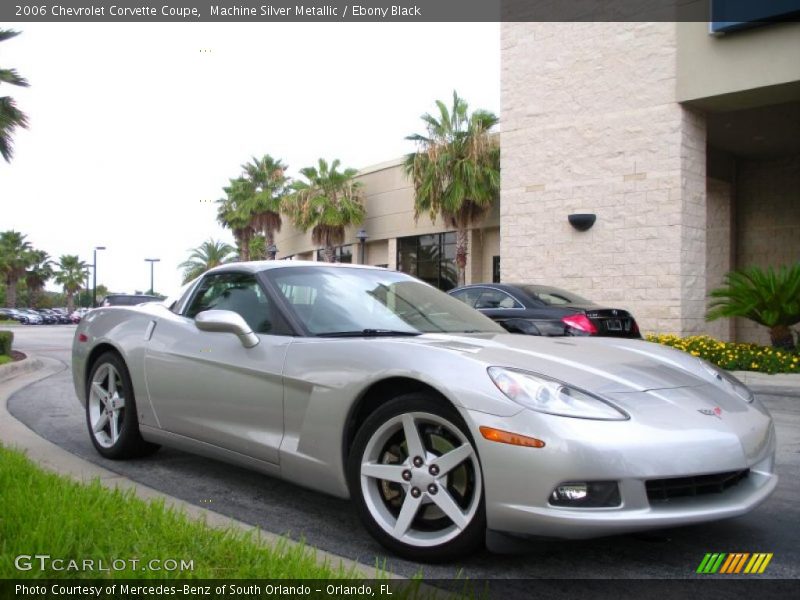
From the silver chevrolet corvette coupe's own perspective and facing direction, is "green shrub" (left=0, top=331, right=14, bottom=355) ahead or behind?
behind

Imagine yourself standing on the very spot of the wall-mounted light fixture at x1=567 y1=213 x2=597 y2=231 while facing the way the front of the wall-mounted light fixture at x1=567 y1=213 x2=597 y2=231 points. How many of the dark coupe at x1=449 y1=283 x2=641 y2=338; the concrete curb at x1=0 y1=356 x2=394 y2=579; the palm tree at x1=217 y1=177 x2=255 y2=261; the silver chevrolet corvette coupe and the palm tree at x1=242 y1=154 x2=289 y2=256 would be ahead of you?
3

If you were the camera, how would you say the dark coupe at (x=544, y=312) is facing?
facing away from the viewer and to the left of the viewer

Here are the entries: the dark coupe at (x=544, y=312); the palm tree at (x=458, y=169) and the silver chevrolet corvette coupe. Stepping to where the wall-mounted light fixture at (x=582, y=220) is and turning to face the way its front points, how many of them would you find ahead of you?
2

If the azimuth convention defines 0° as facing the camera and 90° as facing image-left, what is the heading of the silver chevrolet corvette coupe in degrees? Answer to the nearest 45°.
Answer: approximately 315°

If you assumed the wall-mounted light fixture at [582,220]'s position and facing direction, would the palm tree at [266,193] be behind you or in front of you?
behind

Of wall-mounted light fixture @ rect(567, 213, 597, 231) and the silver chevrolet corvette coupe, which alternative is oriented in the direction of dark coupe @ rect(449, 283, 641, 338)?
the wall-mounted light fixture

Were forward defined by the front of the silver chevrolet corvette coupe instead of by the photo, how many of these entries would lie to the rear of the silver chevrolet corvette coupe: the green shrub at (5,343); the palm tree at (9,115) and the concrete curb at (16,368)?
3

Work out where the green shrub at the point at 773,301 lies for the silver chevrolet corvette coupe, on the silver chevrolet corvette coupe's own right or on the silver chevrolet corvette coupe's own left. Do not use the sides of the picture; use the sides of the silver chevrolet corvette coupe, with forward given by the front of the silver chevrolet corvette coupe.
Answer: on the silver chevrolet corvette coupe's own left

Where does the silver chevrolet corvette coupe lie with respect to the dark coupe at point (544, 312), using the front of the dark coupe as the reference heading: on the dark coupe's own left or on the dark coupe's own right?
on the dark coupe's own left

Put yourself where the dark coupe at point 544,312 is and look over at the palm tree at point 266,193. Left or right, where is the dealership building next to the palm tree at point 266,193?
right

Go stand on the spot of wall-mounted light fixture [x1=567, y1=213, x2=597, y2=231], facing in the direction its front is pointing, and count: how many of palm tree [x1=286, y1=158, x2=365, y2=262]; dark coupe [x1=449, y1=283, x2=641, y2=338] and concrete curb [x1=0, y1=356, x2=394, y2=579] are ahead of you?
2

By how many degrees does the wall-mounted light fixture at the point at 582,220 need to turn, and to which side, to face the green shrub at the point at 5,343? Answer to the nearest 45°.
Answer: approximately 45° to its right

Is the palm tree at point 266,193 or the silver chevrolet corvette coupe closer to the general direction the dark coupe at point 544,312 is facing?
the palm tree

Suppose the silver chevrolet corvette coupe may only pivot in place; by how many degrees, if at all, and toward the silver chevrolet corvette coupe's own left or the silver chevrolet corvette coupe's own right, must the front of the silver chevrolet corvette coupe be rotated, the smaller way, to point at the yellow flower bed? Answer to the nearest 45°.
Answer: approximately 90° to the silver chevrolet corvette coupe's own left
